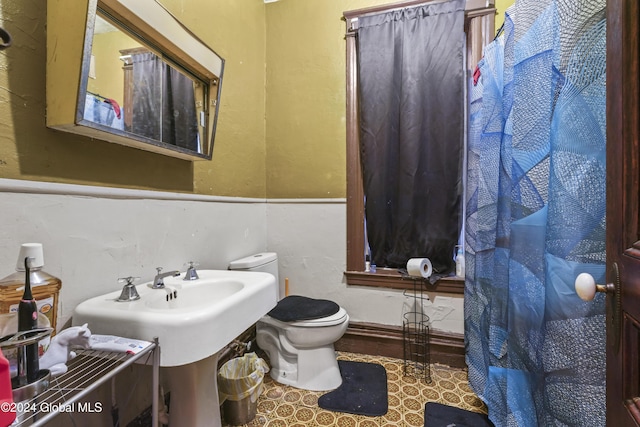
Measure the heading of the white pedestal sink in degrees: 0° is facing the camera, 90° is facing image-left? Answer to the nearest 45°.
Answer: approximately 315°

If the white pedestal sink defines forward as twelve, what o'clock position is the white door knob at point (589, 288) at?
The white door knob is roughly at 12 o'clock from the white pedestal sink.

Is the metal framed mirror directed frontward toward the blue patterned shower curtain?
yes

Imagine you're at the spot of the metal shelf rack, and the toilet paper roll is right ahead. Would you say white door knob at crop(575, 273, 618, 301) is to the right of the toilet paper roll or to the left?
right

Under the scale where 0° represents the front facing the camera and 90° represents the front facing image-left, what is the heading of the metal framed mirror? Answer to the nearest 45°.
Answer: approximately 315°

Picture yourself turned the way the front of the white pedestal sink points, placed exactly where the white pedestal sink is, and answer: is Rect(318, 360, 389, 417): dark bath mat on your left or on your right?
on your left
